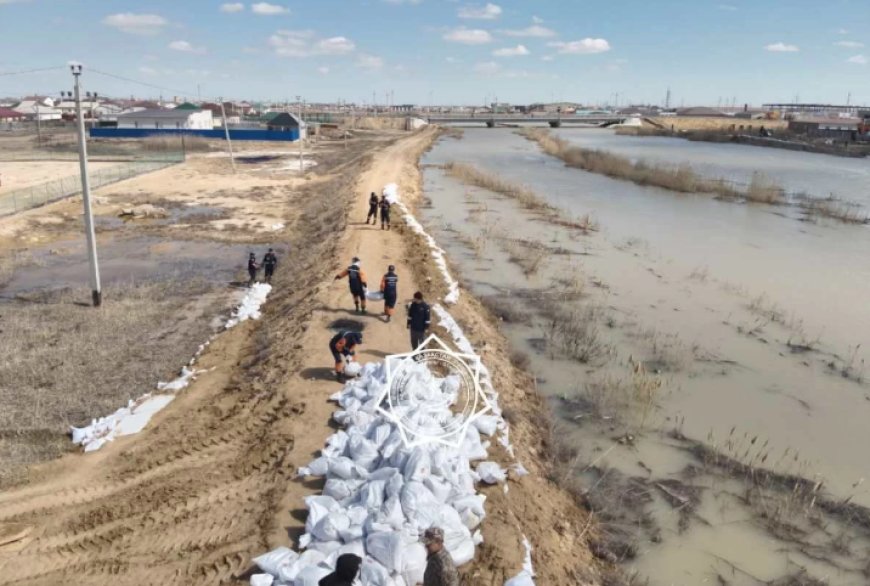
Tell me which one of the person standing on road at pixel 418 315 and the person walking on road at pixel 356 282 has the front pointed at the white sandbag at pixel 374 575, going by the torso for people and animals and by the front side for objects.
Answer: the person standing on road at pixel 418 315

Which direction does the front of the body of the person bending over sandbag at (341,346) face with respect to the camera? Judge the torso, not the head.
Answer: to the viewer's right

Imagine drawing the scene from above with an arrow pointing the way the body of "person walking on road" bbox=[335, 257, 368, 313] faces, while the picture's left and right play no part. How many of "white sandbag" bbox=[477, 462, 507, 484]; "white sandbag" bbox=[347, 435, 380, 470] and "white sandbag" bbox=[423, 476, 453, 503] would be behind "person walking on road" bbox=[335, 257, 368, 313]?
3

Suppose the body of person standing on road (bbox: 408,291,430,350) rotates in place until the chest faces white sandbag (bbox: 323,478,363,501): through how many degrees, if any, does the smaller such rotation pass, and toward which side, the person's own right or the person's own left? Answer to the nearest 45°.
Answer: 0° — they already face it

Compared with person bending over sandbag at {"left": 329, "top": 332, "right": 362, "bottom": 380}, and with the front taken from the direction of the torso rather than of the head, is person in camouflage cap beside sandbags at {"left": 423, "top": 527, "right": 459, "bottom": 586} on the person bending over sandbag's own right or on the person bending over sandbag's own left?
on the person bending over sandbag's own right

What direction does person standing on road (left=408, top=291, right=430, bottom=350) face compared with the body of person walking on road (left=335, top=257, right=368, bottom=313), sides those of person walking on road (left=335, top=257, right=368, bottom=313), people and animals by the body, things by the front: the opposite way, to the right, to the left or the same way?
the opposite way

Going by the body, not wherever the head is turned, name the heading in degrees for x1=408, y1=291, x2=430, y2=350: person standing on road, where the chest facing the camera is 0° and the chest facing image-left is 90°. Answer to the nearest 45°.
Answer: approximately 0°

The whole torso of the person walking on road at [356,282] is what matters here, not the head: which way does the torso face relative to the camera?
away from the camera

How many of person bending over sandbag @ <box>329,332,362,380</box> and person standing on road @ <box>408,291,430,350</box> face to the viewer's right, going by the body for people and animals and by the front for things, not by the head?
1

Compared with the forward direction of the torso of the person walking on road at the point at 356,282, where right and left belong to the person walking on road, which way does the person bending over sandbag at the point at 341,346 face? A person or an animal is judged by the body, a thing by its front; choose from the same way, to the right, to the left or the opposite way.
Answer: to the right

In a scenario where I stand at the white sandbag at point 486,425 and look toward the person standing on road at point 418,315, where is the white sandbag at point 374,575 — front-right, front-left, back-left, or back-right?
back-left
